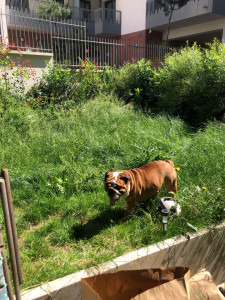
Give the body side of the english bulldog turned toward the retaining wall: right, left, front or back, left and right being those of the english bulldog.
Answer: left

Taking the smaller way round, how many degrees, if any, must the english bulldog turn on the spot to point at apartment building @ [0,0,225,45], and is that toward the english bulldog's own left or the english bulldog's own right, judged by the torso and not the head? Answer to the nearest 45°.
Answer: approximately 135° to the english bulldog's own right

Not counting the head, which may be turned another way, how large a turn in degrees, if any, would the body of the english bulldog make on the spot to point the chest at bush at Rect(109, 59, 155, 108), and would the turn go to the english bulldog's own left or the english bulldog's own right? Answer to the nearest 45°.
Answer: approximately 135° to the english bulldog's own right

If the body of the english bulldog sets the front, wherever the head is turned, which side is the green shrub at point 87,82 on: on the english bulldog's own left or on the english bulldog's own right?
on the english bulldog's own right

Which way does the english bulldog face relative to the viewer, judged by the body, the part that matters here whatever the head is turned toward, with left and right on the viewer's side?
facing the viewer and to the left of the viewer

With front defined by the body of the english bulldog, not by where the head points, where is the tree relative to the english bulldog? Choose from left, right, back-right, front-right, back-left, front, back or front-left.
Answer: back-right

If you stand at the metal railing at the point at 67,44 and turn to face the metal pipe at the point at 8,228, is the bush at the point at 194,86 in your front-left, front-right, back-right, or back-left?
front-left

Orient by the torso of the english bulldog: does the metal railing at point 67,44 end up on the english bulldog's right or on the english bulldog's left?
on the english bulldog's right

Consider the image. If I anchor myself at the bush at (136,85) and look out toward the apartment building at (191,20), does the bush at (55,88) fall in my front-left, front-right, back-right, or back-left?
back-left

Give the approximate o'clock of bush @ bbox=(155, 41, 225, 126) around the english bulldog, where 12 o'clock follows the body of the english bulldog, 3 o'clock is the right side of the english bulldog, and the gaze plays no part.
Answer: The bush is roughly at 5 o'clock from the english bulldog.
